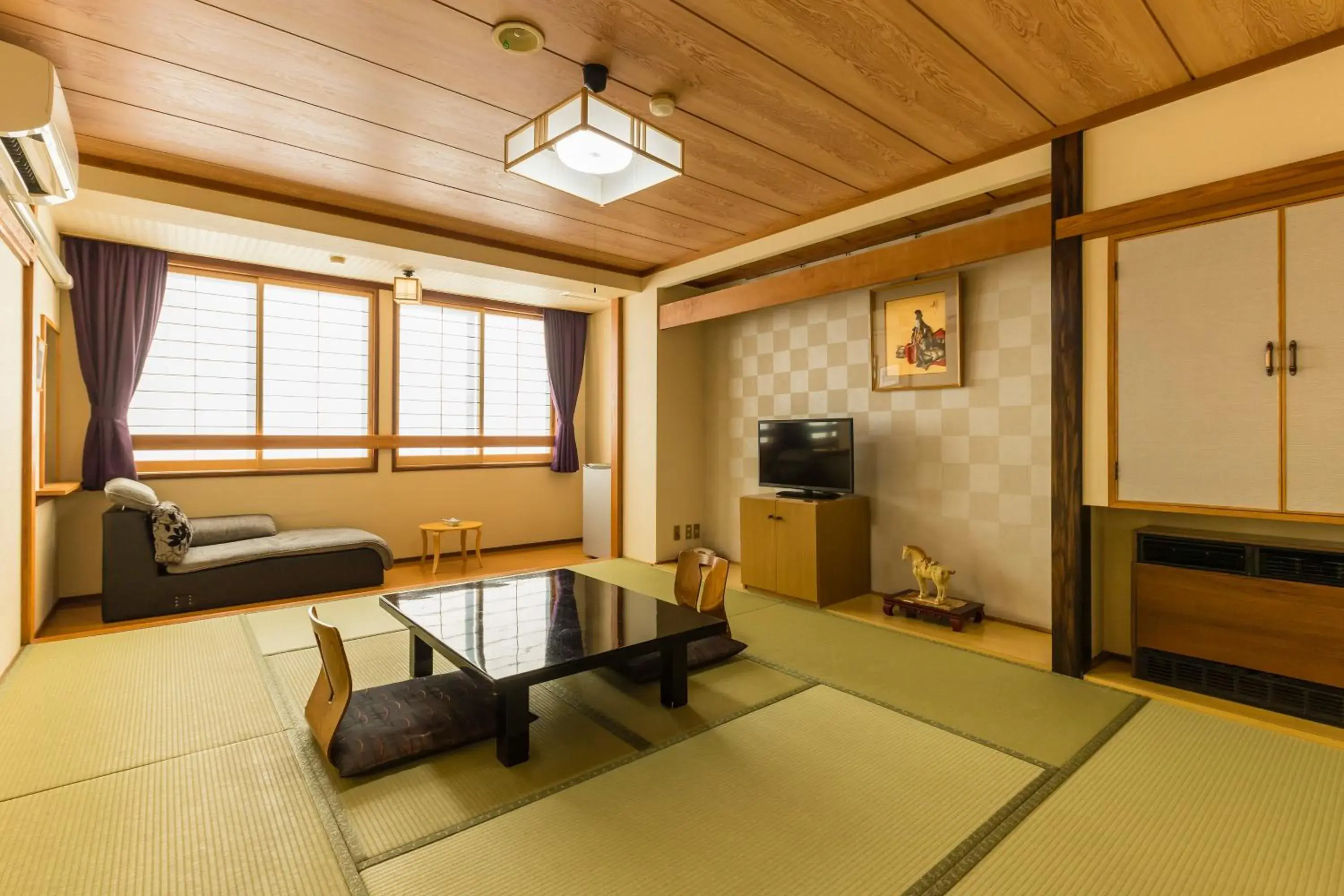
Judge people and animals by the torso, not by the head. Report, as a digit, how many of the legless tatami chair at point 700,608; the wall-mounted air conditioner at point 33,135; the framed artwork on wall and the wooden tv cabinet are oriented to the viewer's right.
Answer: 1

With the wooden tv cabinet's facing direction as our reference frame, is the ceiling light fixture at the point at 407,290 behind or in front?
in front

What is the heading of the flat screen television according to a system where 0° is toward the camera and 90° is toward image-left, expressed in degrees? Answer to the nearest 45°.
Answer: approximately 45°

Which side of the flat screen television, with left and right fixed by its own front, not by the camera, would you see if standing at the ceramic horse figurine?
left

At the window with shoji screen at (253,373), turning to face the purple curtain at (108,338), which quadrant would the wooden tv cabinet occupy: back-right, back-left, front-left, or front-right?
back-left

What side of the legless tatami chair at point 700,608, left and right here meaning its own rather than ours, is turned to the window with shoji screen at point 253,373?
right

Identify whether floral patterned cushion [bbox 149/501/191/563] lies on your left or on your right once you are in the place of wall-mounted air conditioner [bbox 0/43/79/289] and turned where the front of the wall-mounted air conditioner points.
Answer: on your left

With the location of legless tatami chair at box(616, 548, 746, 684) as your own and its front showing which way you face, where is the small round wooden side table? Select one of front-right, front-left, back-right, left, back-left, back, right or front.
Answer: right

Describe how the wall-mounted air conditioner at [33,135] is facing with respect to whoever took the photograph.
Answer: facing to the right of the viewer

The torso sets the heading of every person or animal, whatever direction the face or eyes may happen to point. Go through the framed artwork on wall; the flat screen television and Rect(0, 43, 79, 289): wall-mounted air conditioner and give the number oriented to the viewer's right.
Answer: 1
